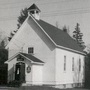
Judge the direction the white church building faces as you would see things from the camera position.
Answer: facing the viewer and to the left of the viewer
